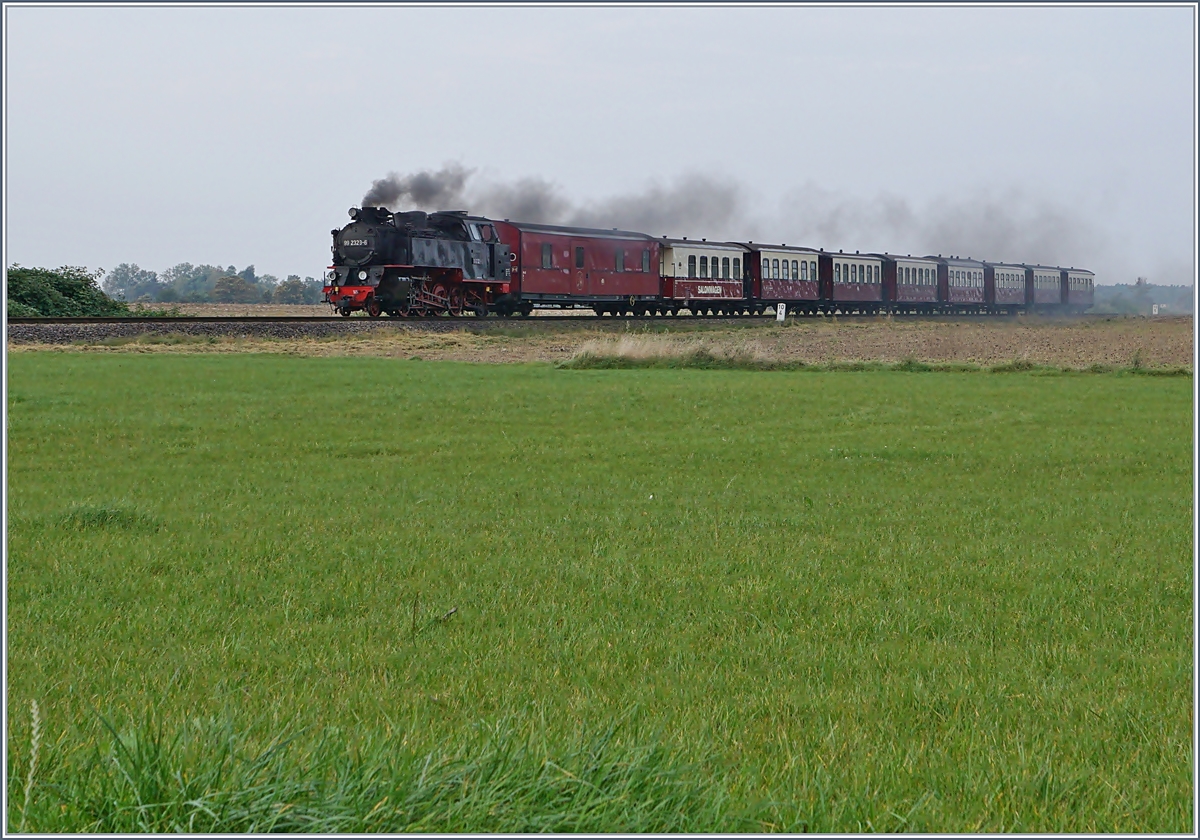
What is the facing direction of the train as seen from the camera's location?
facing the viewer and to the left of the viewer

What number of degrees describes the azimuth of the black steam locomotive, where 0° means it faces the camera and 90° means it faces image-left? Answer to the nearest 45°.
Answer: approximately 45°

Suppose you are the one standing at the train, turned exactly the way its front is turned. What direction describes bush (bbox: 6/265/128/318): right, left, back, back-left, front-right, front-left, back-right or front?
front-right

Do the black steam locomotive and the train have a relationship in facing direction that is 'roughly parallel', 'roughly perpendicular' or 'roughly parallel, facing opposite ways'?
roughly parallel
